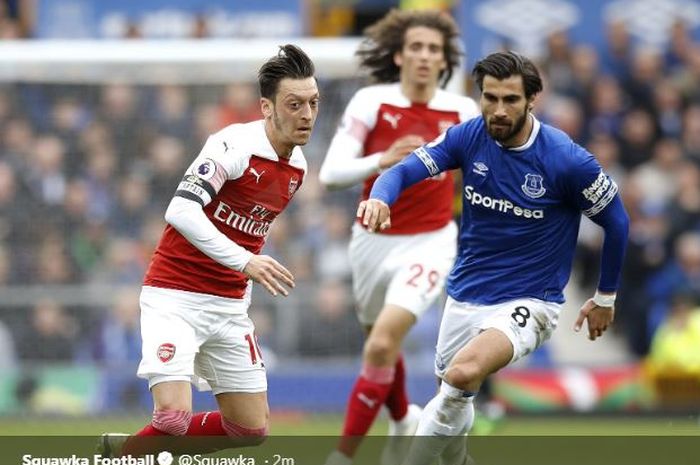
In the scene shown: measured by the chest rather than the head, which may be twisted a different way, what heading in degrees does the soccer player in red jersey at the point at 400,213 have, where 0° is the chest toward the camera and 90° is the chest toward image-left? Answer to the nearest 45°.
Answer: approximately 0°

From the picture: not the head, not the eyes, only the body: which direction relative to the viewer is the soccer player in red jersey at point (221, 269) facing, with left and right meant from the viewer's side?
facing the viewer and to the right of the viewer

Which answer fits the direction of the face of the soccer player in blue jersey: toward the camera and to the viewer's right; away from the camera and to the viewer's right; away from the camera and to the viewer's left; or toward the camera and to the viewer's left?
toward the camera and to the viewer's left

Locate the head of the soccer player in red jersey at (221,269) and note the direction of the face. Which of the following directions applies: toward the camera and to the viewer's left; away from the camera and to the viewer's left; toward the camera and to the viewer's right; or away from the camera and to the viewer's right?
toward the camera and to the viewer's right

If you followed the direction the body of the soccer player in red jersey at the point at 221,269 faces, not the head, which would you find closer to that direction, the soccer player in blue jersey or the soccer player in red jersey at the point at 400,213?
the soccer player in blue jersey

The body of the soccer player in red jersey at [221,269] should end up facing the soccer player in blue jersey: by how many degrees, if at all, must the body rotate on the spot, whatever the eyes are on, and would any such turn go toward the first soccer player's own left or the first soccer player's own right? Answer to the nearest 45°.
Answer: approximately 45° to the first soccer player's own left

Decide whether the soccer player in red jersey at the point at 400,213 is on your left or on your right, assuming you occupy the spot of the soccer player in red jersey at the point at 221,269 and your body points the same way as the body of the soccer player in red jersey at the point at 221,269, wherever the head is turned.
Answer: on your left

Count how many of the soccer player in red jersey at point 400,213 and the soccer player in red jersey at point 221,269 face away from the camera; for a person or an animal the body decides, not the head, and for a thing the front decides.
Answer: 0

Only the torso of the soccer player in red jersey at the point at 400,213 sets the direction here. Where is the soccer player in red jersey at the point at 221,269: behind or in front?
in front
